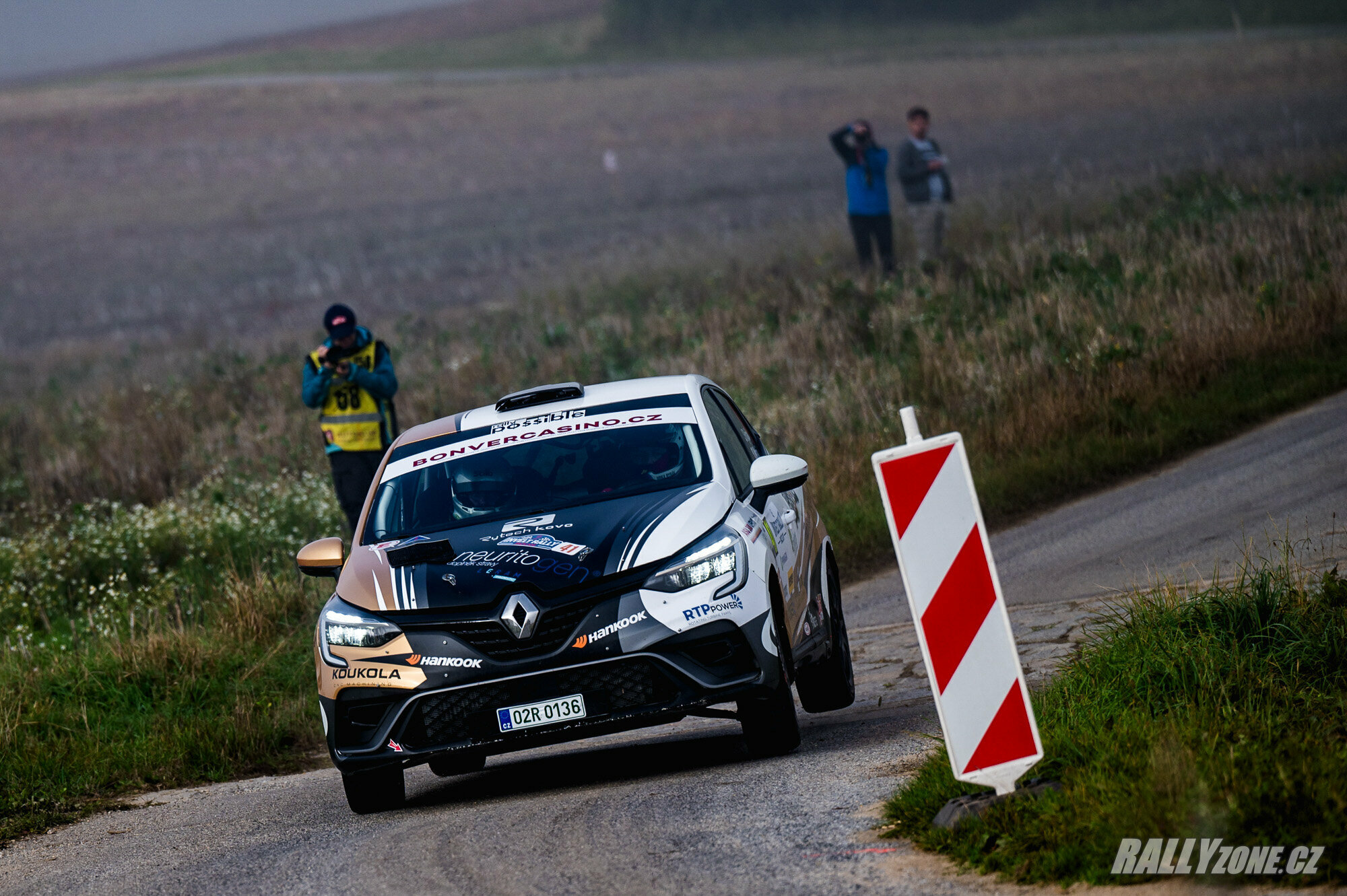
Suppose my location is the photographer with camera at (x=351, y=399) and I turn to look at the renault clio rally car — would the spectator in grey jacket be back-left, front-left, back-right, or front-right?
back-left

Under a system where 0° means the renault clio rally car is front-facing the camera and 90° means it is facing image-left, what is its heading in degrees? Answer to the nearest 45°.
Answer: approximately 0°

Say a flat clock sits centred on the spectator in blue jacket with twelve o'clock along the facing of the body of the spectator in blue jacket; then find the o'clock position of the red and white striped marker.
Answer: The red and white striped marker is roughly at 12 o'clock from the spectator in blue jacket.

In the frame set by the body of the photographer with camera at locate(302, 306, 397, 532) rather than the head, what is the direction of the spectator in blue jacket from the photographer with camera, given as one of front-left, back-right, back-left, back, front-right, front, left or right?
back-left

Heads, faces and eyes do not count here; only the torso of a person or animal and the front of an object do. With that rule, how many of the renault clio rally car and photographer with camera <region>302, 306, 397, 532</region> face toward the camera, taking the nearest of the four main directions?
2

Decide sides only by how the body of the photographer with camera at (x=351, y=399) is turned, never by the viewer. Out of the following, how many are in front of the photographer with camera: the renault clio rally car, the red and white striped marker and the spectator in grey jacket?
2

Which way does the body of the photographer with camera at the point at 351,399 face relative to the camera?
toward the camera

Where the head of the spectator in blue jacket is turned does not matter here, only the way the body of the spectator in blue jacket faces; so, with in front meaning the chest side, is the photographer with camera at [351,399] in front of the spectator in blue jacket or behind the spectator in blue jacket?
in front

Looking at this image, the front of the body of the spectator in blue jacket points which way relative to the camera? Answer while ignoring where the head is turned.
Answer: toward the camera

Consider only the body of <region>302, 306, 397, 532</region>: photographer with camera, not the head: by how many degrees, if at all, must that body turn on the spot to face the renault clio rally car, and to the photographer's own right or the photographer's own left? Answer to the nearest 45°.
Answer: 0° — they already face it

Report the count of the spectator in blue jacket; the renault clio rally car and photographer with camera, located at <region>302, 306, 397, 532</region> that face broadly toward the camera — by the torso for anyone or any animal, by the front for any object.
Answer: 3
